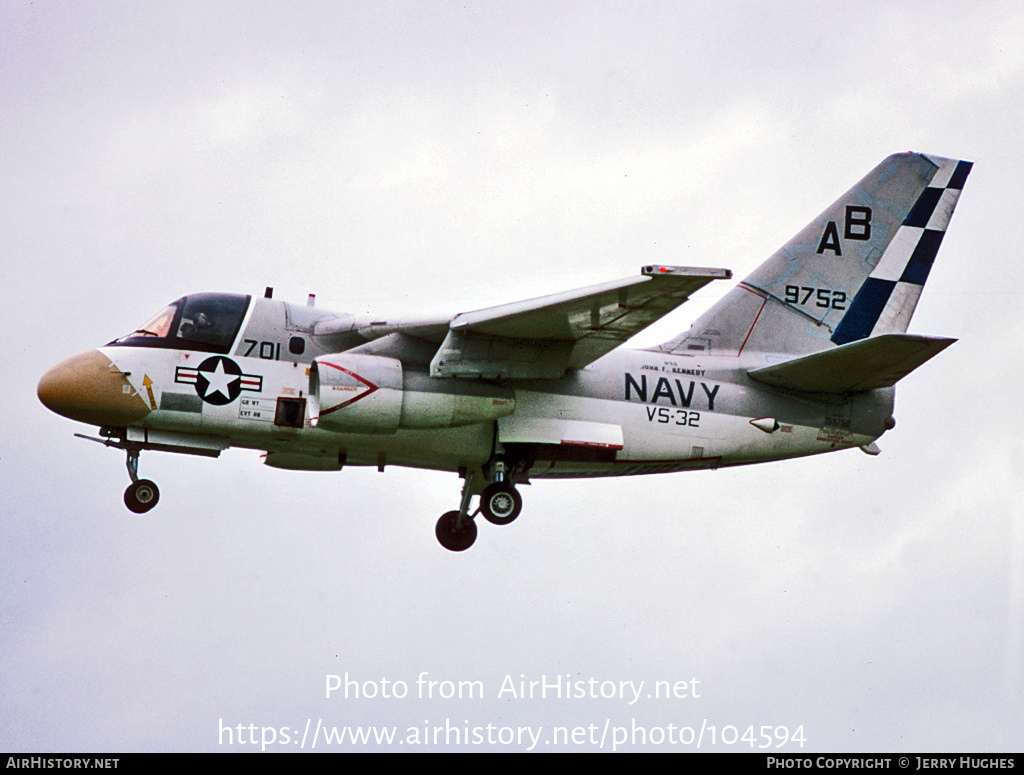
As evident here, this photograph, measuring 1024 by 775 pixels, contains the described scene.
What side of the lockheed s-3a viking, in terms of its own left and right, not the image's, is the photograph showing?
left
